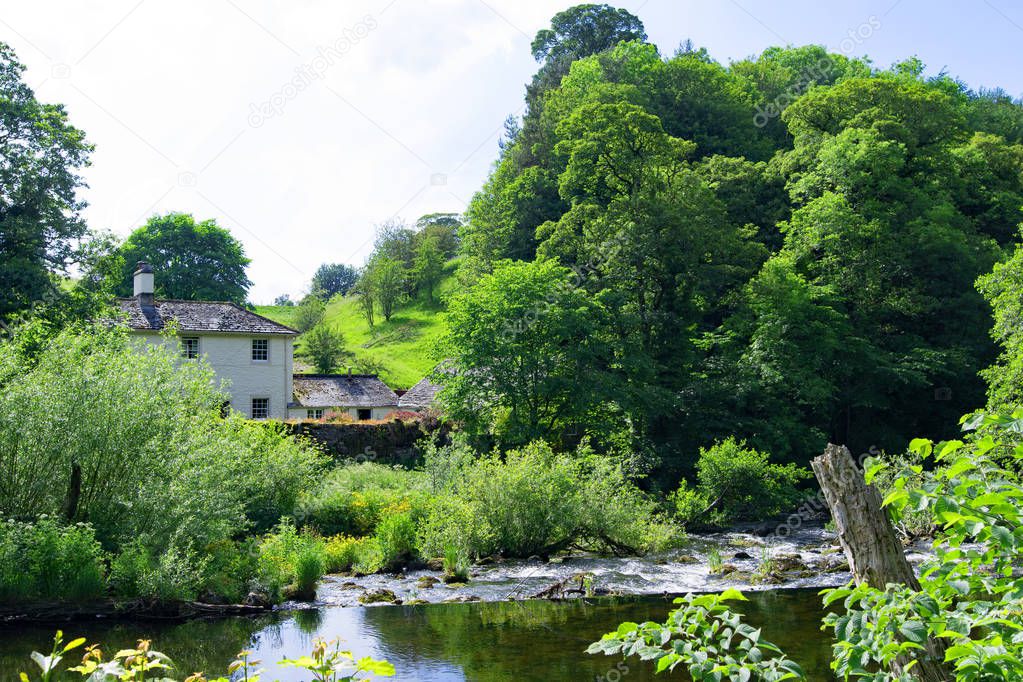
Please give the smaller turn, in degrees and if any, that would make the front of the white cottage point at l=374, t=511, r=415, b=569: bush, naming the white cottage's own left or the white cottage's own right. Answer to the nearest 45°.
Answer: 0° — it already faces it

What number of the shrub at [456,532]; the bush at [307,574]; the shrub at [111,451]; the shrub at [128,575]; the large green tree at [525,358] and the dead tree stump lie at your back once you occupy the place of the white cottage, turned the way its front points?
0

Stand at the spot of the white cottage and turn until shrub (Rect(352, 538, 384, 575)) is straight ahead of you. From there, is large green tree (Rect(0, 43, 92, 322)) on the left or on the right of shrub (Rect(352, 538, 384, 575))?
right

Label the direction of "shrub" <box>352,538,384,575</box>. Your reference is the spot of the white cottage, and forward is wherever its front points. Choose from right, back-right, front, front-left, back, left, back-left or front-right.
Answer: front

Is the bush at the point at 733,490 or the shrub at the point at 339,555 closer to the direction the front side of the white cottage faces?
the shrub

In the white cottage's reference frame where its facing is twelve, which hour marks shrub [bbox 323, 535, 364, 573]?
The shrub is roughly at 12 o'clock from the white cottage.

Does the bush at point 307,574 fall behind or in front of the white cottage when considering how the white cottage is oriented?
in front

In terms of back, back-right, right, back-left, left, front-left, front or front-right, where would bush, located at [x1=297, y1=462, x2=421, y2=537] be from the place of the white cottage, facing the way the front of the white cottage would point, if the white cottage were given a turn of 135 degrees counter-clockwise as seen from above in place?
back-right

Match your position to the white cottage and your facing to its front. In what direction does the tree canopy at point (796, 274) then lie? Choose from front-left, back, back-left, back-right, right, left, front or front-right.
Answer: front-left

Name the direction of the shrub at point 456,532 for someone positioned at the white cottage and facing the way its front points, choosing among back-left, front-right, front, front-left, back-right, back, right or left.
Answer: front

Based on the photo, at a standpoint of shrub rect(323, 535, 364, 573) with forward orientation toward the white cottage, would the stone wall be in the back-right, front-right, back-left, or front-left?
front-right

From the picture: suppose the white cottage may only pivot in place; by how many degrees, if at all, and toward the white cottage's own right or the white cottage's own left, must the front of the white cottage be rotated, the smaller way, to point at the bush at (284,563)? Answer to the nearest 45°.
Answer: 0° — it already faces it

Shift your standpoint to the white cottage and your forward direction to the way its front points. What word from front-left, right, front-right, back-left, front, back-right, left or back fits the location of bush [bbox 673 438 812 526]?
front-left

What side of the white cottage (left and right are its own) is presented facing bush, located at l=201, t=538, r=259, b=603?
front

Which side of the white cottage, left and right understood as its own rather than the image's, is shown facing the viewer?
front

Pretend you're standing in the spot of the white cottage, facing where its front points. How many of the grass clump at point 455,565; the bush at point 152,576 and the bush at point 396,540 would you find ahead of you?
3

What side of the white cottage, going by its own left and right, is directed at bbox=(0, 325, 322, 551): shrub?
front
